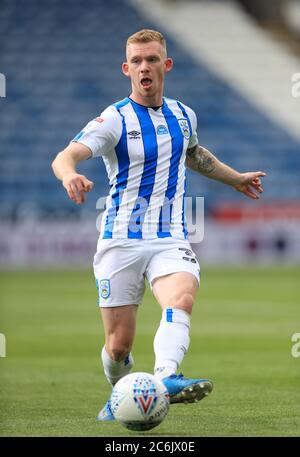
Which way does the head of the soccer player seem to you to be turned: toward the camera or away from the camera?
toward the camera

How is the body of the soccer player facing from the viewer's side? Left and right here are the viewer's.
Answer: facing the viewer
